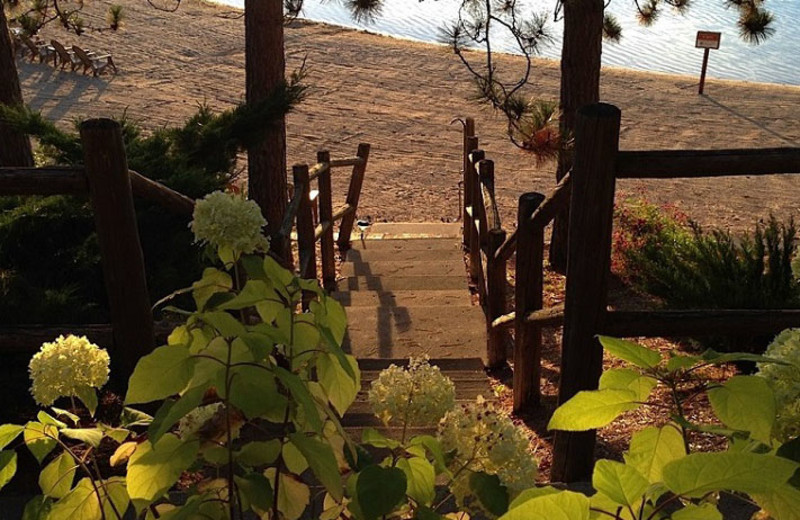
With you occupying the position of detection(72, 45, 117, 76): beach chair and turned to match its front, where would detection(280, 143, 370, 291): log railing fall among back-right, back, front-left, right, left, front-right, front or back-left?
back-right

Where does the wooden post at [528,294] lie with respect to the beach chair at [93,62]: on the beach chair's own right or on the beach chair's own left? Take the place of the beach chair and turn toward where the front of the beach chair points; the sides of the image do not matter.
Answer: on the beach chair's own right

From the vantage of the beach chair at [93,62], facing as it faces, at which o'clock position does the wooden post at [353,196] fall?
The wooden post is roughly at 4 o'clock from the beach chair.

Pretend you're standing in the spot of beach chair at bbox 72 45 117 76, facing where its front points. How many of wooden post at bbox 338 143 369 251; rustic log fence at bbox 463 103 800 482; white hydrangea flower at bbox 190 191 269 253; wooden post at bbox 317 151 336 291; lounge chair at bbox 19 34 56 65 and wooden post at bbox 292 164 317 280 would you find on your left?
1

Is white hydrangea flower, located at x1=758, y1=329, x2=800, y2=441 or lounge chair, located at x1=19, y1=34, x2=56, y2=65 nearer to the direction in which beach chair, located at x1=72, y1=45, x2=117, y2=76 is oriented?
the lounge chair

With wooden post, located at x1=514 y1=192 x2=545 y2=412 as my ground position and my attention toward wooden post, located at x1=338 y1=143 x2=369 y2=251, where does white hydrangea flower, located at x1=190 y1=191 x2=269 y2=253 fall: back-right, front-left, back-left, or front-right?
back-left

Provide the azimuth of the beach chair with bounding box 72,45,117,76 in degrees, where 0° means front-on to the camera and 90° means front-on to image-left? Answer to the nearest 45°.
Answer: approximately 225°

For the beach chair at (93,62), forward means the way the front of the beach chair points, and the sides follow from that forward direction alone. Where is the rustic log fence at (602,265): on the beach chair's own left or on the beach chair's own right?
on the beach chair's own right

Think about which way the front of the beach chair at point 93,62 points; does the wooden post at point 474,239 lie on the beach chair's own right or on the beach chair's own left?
on the beach chair's own right

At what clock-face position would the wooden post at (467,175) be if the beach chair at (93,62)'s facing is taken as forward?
The wooden post is roughly at 4 o'clock from the beach chair.

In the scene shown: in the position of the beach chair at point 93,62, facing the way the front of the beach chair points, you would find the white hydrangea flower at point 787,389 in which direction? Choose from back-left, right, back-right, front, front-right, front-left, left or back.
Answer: back-right

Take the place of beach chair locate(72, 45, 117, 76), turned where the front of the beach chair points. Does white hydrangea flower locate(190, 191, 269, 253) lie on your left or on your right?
on your right

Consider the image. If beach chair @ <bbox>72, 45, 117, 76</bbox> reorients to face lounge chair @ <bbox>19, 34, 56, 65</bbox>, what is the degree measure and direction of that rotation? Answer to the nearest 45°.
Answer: approximately 90° to its left

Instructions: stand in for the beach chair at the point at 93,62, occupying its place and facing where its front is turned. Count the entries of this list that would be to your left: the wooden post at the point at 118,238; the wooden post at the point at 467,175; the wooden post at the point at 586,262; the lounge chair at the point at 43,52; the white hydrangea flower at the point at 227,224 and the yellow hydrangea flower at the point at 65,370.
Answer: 1

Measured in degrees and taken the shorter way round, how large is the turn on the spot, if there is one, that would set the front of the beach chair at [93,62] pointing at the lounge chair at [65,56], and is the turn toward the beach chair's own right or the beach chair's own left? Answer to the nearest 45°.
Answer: approximately 90° to the beach chair's own left

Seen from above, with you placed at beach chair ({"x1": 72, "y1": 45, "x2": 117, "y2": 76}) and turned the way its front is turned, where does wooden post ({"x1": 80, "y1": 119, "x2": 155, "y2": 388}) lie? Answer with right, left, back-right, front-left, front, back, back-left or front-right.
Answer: back-right

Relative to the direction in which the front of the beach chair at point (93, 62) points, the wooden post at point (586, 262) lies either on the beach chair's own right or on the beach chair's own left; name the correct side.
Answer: on the beach chair's own right

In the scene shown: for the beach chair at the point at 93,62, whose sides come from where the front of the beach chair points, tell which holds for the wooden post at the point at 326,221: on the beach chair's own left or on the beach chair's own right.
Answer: on the beach chair's own right

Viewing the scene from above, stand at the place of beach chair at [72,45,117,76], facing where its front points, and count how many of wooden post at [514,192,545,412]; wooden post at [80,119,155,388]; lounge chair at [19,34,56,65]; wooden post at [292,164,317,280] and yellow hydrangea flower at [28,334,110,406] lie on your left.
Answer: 1
